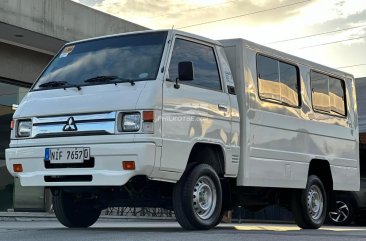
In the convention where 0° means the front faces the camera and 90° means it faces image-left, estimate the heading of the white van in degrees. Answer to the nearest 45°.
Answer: approximately 45°

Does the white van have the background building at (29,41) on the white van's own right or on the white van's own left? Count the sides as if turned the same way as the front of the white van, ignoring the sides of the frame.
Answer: on the white van's own right
